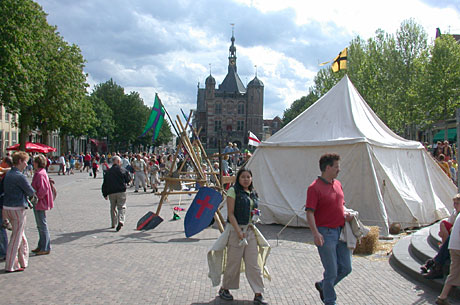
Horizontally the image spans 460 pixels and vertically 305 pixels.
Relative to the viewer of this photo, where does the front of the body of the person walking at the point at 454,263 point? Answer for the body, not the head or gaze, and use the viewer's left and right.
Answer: facing to the left of the viewer

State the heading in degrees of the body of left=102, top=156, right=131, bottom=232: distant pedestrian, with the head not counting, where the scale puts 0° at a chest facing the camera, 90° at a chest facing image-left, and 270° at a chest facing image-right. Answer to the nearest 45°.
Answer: approximately 180°

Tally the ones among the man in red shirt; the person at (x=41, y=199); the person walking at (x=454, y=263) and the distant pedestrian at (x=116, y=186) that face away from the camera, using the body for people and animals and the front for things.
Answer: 1

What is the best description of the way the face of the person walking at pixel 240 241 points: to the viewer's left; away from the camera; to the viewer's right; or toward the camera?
toward the camera

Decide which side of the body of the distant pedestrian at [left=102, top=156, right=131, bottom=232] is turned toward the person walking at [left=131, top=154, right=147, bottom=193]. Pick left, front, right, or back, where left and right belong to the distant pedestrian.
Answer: front

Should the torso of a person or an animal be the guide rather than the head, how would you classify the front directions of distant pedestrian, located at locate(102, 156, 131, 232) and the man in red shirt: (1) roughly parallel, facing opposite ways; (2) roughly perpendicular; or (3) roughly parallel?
roughly parallel, facing opposite ways

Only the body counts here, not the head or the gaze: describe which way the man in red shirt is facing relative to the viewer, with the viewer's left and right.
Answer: facing the viewer and to the right of the viewer

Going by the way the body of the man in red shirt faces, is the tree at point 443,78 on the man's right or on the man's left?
on the man's left
